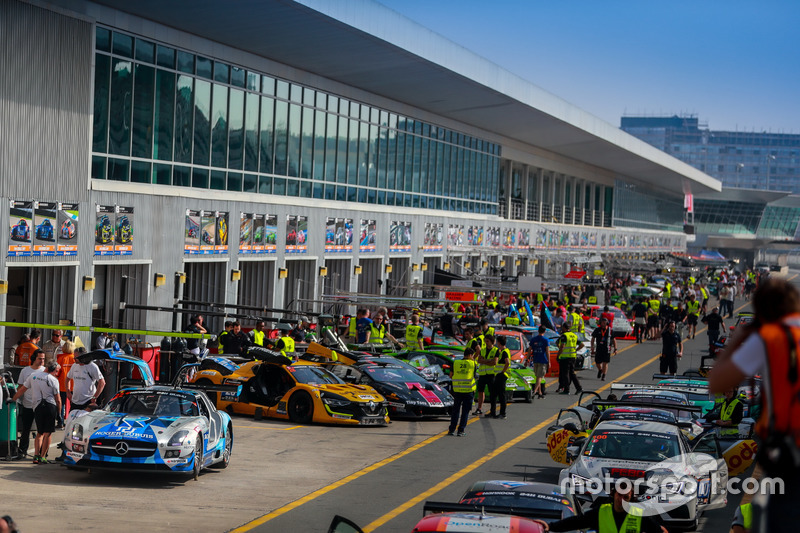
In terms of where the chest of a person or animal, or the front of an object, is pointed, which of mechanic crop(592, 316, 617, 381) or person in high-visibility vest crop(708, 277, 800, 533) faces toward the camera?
the mechanic

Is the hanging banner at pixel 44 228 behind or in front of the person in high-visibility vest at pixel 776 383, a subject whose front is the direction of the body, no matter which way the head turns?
in front

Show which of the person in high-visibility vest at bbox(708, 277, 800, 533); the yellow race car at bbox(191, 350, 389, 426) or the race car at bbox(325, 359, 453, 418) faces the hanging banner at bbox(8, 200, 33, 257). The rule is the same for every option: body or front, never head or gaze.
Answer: the person in high-visibility vest

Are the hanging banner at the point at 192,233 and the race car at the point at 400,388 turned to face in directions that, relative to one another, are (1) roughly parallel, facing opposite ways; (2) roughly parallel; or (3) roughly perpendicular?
roughly parallel

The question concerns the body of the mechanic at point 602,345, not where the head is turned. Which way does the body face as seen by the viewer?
toward the camera

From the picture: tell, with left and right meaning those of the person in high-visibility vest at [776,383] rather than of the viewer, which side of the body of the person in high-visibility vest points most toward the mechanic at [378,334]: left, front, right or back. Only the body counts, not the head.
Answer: front

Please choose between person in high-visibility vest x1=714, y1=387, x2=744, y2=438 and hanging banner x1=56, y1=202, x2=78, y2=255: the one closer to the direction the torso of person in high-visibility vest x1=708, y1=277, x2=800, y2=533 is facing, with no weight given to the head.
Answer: the hanging banner

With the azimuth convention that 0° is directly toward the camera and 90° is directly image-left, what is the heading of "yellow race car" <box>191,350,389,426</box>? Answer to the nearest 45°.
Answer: approximately 315°

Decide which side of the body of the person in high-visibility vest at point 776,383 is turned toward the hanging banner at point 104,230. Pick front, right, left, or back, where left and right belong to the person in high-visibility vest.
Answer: front

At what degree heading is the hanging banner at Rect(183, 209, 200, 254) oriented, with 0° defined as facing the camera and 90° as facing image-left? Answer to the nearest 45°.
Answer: approximately 315°

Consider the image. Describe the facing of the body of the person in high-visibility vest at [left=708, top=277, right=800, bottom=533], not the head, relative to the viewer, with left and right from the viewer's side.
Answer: facing away from the viewer and to the left of the viewer

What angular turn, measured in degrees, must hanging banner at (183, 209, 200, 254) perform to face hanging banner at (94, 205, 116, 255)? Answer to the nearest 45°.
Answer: approximately 90° to its right

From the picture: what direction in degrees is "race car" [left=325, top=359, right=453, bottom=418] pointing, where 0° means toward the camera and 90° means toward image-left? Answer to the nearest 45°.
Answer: approximately 315°
